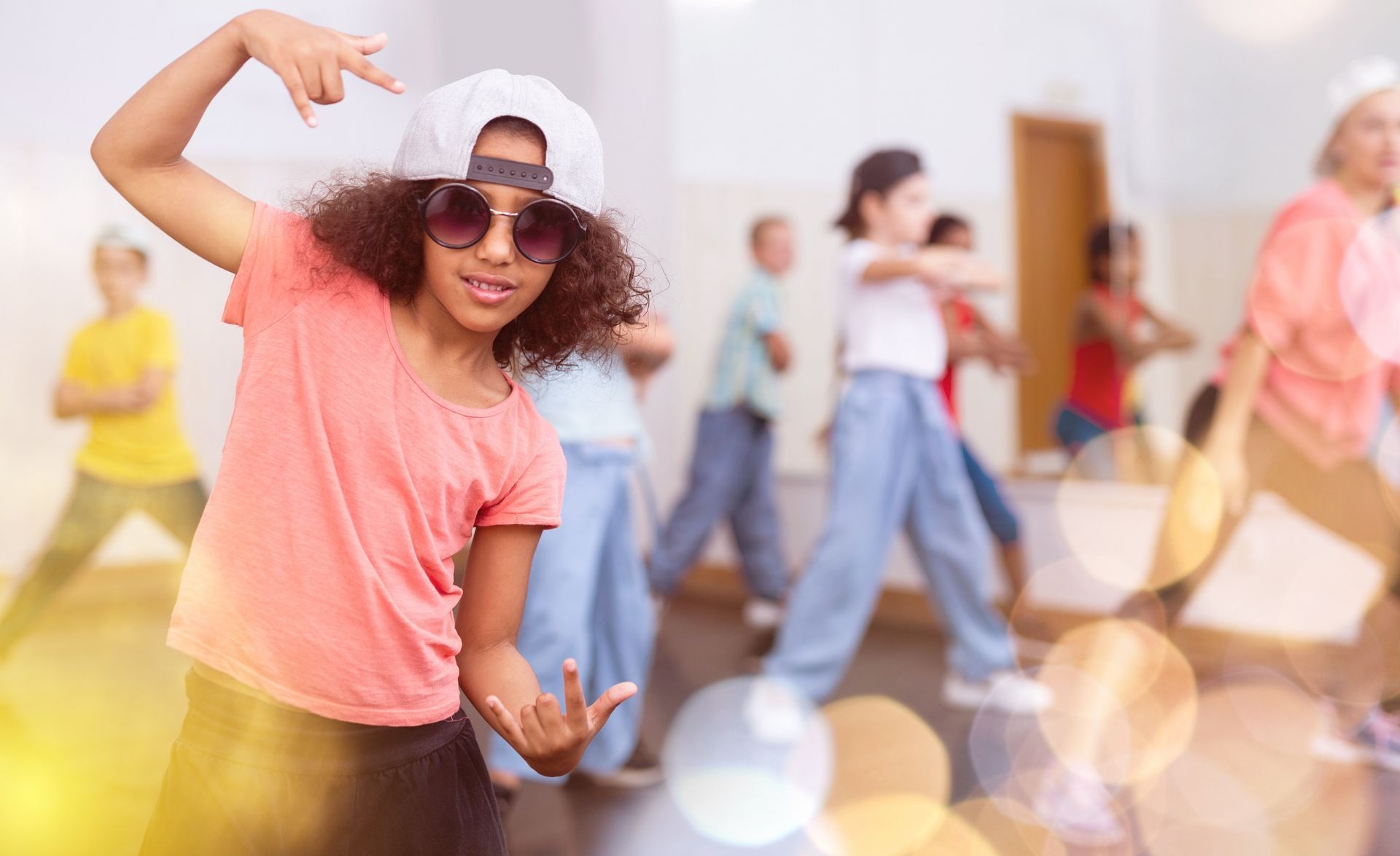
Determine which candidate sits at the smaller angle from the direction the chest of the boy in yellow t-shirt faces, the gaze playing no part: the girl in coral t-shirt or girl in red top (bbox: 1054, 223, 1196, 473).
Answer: the girl in coral t-shirt

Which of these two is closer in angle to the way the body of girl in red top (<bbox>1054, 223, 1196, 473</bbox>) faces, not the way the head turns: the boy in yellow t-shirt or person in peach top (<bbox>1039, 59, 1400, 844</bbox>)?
the person in peach top

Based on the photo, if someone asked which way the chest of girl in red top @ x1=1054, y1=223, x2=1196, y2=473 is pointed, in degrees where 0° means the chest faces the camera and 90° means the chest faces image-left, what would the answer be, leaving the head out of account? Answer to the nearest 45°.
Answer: approximately 315°

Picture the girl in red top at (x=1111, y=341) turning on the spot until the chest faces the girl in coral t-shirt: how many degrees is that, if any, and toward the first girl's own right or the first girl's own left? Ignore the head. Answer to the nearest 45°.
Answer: approximately 45° to the first girl's own right

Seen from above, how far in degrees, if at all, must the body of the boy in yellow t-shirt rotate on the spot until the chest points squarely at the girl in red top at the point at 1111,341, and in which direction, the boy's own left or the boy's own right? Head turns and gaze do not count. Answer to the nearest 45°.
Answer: approximately 90° to the boy's own left
